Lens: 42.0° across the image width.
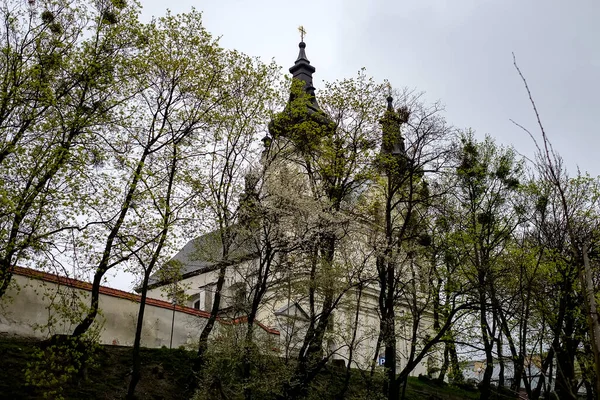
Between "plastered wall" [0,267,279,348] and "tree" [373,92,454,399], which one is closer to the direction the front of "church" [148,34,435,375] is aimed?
the tree

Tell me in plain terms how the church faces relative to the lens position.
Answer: facing the viewer and to the right of the viewer

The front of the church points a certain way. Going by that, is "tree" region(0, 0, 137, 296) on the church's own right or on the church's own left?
on the church's own right
